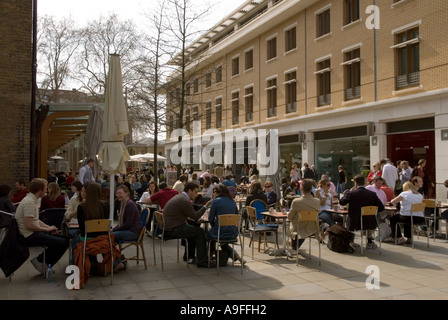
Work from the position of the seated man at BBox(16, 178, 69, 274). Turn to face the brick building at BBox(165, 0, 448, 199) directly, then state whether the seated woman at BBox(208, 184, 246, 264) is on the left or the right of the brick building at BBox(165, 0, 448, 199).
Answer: right

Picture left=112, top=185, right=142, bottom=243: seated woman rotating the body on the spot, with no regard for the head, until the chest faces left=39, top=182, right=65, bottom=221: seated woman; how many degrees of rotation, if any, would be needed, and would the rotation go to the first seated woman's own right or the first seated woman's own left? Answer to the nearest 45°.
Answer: approximately 45° to the first seated woman's own right

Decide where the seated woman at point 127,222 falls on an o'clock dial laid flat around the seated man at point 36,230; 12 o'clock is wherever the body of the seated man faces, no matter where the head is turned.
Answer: The seated woman is roughly at 12 o'clock from the seated man.

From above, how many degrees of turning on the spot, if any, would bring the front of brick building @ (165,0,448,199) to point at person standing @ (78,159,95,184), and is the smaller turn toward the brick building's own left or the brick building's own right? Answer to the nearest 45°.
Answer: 0° — it already faces them

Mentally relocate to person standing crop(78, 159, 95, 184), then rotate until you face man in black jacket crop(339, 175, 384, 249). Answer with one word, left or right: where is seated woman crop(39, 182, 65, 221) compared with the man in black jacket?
right

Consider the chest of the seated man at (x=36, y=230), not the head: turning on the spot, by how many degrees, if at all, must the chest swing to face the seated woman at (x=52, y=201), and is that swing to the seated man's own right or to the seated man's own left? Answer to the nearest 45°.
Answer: approximately 90° to the seated man's own left

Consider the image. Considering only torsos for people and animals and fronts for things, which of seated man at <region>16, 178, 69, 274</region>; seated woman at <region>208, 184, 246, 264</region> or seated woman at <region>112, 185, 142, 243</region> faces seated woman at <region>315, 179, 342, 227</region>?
the seated man

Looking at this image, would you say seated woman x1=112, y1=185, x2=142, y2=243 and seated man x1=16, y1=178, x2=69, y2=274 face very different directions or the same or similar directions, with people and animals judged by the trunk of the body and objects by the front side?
very different directions

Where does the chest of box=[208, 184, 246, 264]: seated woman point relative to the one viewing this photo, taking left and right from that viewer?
facing away from the viewer and to the left of the viewer

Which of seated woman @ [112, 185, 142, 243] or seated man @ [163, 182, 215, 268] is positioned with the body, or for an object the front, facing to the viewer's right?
the seated man

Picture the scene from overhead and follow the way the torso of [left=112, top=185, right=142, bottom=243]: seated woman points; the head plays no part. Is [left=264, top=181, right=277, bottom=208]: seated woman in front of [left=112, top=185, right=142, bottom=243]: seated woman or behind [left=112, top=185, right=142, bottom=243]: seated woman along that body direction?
behind

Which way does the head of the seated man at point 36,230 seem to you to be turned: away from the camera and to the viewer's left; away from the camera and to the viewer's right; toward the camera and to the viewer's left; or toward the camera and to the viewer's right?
away from the camera and to the viewer's right

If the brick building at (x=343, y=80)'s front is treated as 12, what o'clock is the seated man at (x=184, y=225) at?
The seated man is roughly at 11 o'clock from the brick building.

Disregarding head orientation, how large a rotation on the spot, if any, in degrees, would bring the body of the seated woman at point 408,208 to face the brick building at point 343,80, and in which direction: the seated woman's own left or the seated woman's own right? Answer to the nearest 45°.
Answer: approximately 45° to the seated woman's own right

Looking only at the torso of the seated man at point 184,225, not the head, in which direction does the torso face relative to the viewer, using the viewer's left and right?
facing to the right of the viewer

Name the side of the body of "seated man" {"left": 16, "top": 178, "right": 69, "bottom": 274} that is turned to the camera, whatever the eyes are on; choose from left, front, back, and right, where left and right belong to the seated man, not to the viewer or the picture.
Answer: right

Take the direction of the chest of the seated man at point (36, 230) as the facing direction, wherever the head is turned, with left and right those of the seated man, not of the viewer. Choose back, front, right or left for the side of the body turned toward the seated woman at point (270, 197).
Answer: front
